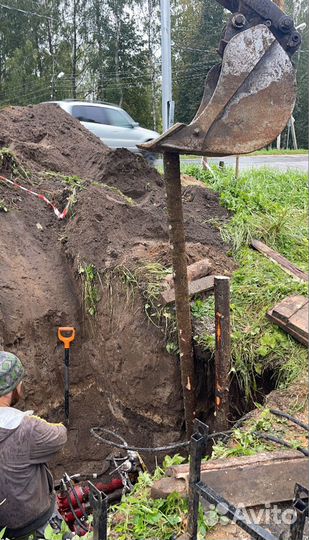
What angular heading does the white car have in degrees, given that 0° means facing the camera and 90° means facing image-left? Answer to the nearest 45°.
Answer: approximately 270°

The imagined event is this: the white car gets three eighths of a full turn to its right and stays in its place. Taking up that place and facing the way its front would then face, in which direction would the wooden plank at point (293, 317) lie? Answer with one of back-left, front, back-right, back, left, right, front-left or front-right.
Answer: front-left

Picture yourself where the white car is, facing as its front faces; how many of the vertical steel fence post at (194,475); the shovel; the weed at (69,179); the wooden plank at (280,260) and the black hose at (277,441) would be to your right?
5

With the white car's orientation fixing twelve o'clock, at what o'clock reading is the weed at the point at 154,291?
The weed is roughly at 3 o'clock from the white car.

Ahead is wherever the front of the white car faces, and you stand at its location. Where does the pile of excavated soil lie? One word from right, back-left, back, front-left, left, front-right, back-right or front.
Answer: right

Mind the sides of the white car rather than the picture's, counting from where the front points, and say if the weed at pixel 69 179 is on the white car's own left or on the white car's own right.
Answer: on the white car's own right

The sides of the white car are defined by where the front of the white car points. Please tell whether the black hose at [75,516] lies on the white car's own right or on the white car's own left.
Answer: on the white car's own right

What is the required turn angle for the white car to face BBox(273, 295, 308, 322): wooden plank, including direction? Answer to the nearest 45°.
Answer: approximately 90° to its right

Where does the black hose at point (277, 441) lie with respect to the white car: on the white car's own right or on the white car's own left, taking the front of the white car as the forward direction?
on the white car's own right

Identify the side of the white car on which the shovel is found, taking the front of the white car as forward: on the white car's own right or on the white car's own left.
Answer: on the white car's own right

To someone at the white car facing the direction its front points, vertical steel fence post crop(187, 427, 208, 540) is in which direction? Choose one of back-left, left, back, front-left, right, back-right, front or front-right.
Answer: right

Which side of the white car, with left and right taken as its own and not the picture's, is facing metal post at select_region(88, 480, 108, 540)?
right

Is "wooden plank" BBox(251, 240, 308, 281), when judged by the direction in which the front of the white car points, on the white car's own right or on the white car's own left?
on the white car's own right

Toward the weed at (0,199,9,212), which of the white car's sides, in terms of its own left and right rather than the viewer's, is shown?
right
